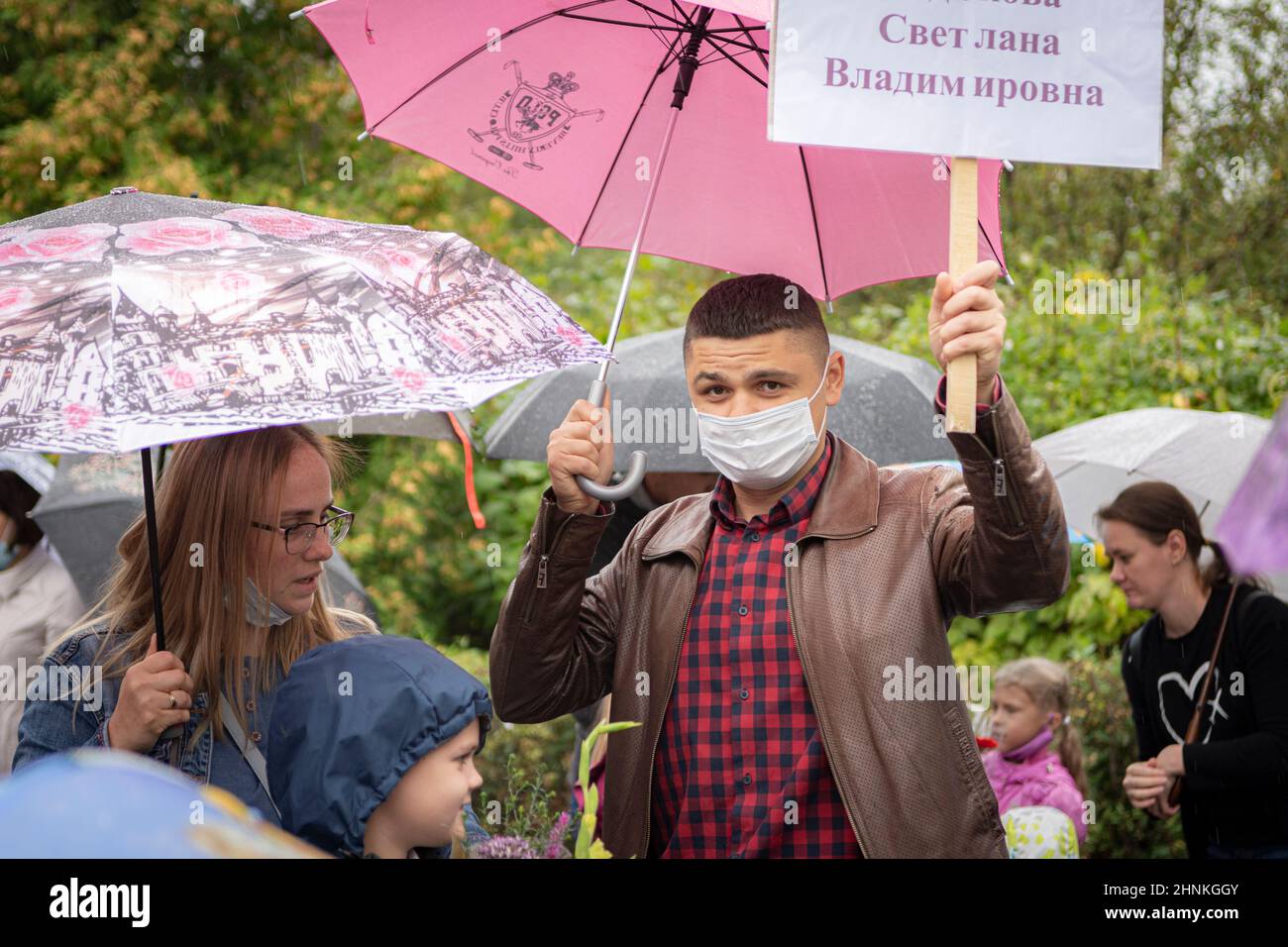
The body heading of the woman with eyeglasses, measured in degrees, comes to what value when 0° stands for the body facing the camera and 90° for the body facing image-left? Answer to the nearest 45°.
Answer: approximately 315°

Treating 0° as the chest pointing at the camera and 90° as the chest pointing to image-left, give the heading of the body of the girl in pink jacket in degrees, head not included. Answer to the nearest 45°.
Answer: approximately 45°

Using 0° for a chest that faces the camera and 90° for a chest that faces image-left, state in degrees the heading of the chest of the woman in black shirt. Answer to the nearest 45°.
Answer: approximately 45°

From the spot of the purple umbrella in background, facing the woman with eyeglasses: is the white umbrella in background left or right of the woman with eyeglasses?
right

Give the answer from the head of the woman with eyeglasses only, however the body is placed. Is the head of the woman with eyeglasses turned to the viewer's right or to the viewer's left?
to the viewer's right
